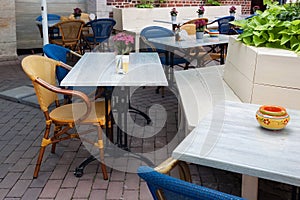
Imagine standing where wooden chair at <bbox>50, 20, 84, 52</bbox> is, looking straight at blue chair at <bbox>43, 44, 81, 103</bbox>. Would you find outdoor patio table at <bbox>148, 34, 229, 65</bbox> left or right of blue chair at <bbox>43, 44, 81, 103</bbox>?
left

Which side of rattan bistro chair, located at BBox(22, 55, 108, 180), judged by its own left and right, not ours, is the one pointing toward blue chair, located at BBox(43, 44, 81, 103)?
left

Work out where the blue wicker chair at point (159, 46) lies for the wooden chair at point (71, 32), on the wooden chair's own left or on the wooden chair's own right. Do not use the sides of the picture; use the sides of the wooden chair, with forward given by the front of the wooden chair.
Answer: on the wooden chair's own right

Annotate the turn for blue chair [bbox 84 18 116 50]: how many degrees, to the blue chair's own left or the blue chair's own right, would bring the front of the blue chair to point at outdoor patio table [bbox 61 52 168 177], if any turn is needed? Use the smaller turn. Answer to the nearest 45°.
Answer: approximately 45° to the blue chair's own left

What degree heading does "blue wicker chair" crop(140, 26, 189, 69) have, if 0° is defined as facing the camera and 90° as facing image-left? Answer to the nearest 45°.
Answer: approximately 315°

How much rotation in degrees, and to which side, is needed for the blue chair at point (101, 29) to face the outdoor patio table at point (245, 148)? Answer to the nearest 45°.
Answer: approximately 45° to its left

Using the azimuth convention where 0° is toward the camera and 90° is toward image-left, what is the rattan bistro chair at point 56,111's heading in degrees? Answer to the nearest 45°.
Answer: approximately 270°

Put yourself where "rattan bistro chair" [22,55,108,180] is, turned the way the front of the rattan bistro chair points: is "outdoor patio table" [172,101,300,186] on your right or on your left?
on your right

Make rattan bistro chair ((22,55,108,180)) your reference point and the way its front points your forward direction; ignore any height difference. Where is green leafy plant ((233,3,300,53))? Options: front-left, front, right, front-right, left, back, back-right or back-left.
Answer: front

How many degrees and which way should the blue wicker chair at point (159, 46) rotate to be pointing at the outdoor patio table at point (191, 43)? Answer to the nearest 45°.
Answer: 0° — it already faces it

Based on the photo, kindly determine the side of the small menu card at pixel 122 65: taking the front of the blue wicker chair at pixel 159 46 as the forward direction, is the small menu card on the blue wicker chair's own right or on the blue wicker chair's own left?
on the blue wicker chair's own right

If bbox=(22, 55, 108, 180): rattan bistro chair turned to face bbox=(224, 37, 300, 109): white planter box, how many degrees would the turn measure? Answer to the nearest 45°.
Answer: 0° — it already faces it

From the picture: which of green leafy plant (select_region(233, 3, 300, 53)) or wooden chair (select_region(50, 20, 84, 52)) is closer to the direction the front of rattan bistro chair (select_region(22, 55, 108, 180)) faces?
the green leafy plant
